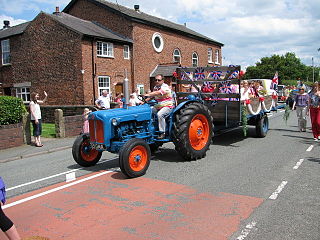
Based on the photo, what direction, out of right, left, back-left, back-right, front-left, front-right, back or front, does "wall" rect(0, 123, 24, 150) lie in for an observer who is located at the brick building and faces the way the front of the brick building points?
front-right

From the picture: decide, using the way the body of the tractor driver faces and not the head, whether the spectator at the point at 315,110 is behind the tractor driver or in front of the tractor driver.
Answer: behind

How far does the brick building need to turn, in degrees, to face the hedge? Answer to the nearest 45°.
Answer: approximately 45° to its right

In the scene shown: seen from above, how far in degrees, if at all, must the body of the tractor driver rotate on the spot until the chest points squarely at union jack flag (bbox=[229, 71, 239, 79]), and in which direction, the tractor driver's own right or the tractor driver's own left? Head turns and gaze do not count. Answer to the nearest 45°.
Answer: approximately 180°

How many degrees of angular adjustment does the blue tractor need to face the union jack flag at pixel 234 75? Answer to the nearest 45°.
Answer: approximately 180°

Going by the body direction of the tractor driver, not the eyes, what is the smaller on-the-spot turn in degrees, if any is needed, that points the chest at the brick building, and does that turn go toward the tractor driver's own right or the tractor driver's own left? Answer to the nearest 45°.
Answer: approximately 135° to the tractor driver's own right

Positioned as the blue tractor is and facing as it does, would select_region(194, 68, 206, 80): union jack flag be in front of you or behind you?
behind

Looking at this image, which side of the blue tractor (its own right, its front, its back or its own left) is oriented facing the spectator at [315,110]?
back

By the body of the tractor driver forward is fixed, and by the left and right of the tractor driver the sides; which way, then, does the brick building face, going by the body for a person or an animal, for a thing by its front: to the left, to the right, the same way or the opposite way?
to the left

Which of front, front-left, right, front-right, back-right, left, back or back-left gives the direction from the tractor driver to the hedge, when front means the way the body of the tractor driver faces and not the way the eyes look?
right

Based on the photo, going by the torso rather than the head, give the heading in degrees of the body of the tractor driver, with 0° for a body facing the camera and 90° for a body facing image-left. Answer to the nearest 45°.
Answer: approximately 45°

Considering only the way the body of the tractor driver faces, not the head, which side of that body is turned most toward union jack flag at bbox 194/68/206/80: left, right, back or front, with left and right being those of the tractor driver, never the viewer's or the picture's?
back

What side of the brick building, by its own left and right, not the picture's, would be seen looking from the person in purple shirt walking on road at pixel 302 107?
front

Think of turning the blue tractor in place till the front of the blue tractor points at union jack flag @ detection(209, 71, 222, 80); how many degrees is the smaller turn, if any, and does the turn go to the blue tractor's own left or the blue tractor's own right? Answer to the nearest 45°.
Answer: approximately 180°

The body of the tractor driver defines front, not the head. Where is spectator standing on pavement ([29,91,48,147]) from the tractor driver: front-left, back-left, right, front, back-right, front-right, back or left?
right

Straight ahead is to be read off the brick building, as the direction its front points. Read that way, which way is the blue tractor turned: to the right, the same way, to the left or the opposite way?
to the right
